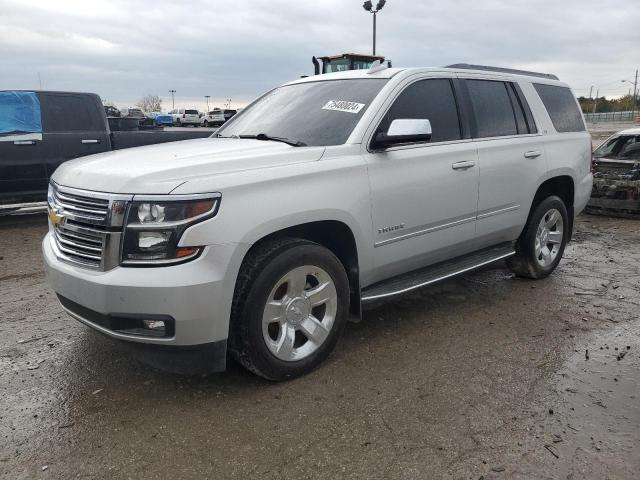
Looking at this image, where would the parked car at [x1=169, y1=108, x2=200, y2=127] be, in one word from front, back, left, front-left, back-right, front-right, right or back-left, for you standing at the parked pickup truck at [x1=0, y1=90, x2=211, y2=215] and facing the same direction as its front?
right

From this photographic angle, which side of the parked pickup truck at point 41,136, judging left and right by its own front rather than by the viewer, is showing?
left

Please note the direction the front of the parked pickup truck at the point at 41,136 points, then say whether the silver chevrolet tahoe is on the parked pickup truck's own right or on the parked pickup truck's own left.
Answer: on the parked pickup truck's own left

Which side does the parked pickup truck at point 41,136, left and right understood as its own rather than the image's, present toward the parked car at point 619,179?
back

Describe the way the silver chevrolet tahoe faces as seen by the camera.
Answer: facing the viewer and to the left of the viewer

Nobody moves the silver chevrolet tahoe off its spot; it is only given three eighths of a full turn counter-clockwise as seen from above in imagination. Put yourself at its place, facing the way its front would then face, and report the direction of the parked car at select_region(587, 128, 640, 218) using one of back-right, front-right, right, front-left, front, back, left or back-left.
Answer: front-left

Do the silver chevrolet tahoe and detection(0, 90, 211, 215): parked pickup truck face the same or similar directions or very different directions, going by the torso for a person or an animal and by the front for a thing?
same or similar directions

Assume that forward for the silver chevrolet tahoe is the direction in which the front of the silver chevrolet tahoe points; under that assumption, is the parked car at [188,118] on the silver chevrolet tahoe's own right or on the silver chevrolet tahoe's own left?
on the silver chevrolet tahoe's own right

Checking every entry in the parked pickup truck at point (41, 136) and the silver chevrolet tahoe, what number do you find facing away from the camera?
0
